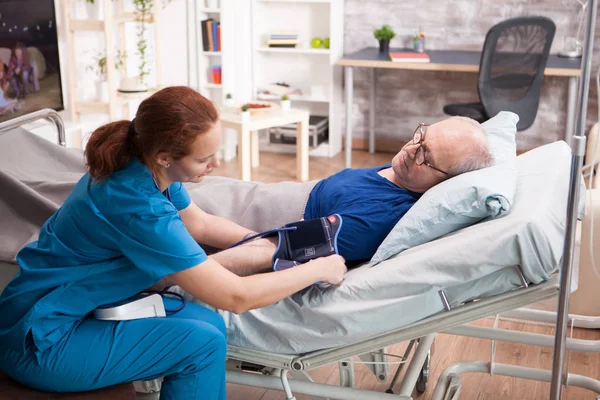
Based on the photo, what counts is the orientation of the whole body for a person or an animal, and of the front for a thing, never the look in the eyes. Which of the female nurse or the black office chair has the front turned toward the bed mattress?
the female nurse

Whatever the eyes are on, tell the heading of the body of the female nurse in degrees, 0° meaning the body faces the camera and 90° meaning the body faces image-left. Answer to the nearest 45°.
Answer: approximately 270°

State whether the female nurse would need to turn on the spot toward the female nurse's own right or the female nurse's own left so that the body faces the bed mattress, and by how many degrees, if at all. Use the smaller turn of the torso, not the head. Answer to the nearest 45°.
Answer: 0° — they already face it

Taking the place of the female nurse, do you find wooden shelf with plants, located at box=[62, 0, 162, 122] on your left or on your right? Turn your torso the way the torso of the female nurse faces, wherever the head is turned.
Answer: on your left

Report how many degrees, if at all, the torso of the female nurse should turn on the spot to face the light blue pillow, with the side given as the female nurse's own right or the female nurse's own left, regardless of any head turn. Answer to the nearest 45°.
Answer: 0° — they already face it

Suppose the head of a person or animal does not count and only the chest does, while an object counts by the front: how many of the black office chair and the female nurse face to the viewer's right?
1

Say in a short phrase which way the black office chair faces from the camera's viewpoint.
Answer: facing away from the viewer and to the left of the viewer

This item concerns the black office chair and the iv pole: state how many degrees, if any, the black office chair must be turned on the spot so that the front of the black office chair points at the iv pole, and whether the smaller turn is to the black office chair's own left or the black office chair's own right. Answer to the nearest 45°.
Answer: approximately 135° to the black office chair's own left

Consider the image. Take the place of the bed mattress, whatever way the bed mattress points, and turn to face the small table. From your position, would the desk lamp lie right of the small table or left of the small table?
right

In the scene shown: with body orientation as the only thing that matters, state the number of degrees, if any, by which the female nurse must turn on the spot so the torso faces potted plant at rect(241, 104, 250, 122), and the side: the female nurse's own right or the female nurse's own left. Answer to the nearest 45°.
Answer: approximately 90° to the female nurse's own left

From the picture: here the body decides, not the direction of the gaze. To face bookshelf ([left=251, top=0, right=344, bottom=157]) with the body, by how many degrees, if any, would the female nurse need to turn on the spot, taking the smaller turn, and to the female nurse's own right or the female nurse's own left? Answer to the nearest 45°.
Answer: approximately 90° to the female nurse's own left
